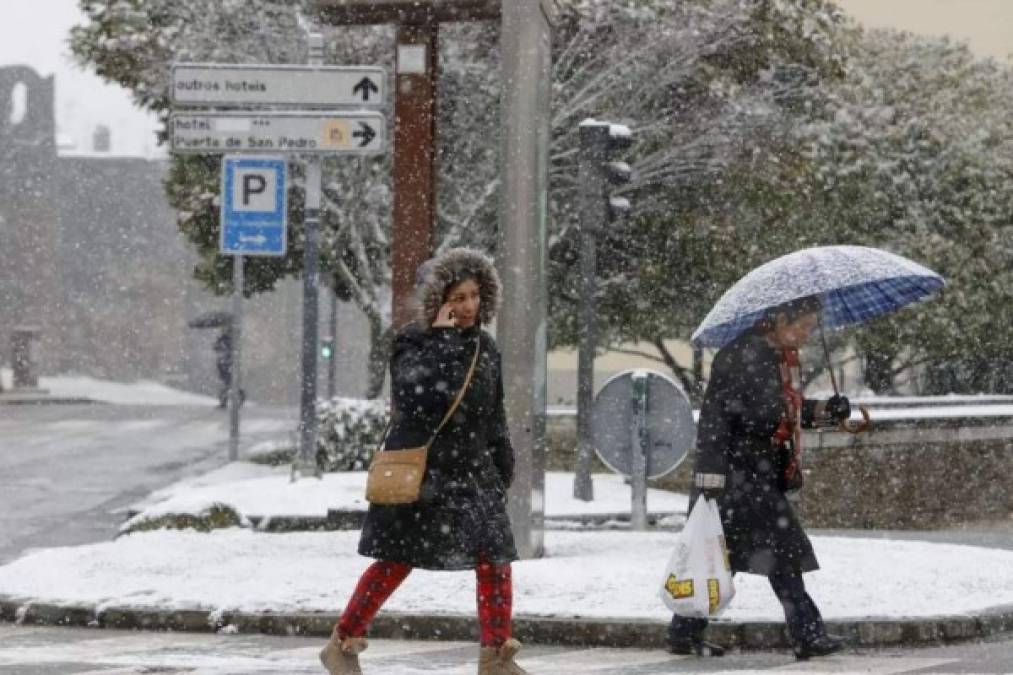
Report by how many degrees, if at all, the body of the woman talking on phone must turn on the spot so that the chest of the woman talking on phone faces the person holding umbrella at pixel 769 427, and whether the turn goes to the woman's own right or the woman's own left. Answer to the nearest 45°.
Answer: approximately 90° to the woman's own left

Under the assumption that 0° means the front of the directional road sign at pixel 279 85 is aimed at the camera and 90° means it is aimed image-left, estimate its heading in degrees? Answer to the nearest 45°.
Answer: approximately 0°

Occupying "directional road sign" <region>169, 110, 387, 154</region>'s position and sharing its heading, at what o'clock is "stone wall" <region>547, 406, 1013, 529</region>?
The stone wall is roughly at 10 o'clock from the directional road sign.

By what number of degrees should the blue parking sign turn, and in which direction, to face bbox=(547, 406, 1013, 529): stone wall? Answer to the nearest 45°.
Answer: approximately 90° to its left

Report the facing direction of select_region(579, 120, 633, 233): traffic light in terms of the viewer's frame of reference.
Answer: facing to the right of the viewer

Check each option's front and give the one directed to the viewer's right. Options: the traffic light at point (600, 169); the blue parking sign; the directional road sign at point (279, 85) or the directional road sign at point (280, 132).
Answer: the traffic light

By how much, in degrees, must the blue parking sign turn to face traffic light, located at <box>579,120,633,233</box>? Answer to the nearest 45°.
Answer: approximately 90° to its left
